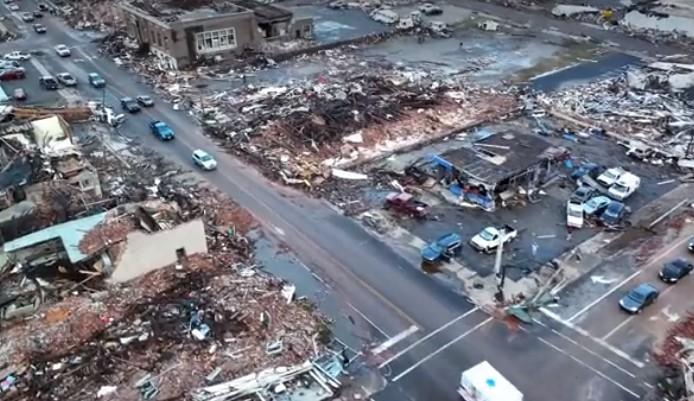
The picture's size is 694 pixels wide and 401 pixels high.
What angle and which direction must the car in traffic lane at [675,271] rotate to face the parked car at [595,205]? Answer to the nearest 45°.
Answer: approximately 90° to its right

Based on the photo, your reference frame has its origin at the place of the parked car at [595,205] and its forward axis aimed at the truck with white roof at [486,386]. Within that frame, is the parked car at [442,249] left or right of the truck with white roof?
right

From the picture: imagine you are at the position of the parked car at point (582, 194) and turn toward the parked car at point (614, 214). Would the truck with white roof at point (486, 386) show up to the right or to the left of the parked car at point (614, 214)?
right

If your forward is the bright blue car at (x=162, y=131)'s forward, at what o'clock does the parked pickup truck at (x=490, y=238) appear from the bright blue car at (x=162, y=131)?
The parked pickup truck is roughly at 12 o'clock from the bright blue car.
